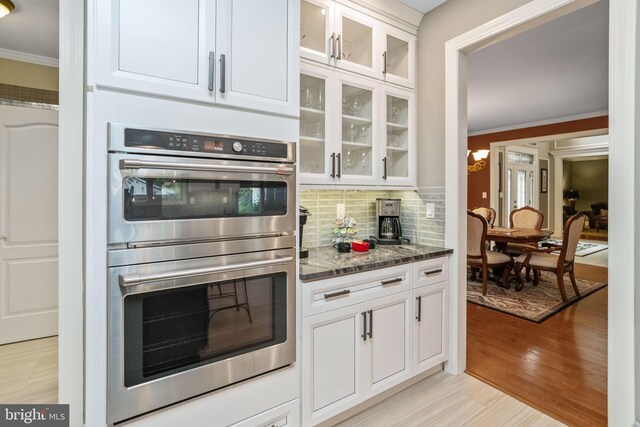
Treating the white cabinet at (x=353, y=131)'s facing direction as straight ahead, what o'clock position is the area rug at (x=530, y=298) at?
The area rug is roughly at 9 o'clock from the white cabinet.

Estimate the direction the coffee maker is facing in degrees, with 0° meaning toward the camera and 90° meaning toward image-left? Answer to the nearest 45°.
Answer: approximately 0°

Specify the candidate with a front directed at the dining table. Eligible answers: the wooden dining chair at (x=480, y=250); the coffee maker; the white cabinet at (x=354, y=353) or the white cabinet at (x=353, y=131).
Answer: the wooden dining chair

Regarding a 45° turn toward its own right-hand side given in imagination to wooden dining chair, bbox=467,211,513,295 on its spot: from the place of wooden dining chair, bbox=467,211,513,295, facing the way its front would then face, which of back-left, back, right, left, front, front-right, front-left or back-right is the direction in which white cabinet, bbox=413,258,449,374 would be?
right

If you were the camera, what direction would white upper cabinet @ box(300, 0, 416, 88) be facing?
facing the viewer and to the right of the viewer

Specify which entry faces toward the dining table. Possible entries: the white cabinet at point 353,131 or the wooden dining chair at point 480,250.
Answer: the wooden dining chair

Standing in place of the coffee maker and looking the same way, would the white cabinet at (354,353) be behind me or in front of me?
in front

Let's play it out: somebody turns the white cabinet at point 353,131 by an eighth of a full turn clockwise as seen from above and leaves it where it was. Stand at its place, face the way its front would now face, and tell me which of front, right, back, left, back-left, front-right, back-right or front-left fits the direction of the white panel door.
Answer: right

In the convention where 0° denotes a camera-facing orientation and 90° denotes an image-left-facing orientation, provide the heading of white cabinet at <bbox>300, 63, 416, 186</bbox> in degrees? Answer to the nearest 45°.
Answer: approximately 315°

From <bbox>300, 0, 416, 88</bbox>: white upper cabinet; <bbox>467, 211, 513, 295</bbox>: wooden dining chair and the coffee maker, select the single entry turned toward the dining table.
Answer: the wooden dining chair

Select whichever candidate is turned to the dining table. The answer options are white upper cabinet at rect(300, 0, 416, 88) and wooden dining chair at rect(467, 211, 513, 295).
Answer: the wooden dining chair

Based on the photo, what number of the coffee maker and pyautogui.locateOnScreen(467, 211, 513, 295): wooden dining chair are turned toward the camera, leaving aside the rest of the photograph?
1

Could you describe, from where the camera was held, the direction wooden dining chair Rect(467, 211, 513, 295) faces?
facing away from the viewer and to the right of the viewer

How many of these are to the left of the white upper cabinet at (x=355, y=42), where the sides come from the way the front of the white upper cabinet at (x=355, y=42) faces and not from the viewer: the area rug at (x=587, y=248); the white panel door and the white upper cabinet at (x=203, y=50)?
1

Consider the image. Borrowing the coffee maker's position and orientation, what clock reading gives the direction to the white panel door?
The white panel door is roughly at 3 o'clock from the coffee maker.

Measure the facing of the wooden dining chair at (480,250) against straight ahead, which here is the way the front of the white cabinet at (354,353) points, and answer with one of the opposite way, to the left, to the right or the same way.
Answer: to the left

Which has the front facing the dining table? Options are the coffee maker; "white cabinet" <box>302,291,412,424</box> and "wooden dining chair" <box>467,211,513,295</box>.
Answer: the wooden dining chair
